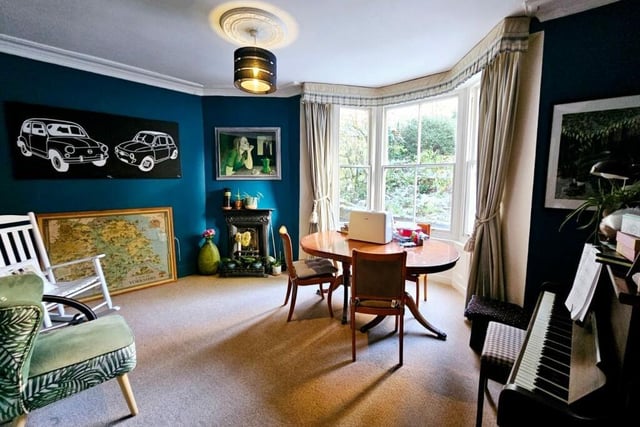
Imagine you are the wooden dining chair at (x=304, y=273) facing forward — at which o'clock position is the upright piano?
The upright piano is roughly at 2 o'clock from the wooden dining chair.

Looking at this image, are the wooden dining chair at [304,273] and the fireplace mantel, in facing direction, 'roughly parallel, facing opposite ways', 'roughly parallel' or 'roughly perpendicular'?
roughly perpendicular

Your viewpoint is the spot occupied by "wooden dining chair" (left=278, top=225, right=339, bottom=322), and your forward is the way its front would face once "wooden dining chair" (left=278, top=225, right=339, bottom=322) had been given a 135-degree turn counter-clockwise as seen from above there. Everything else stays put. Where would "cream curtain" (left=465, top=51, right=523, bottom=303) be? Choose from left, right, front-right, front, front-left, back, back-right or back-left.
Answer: back-right

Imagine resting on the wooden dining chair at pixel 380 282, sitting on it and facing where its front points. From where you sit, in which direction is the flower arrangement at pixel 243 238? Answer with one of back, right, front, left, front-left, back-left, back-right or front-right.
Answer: front-left

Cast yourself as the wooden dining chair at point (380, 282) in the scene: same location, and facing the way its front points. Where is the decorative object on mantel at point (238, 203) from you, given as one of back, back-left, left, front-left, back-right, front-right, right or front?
front-left

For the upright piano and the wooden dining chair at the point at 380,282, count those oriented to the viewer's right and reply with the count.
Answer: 0

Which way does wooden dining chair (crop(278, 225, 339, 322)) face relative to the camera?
to the viewer's right

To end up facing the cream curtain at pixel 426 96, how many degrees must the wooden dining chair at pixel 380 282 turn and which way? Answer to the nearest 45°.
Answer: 0° — it already faces it

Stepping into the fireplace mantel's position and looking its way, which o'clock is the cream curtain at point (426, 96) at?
The cream curtain is roughly at 10 o'clock from the fireplace mantel.

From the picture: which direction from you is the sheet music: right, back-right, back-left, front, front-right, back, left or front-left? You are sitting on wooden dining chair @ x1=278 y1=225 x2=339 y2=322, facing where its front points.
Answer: front-right

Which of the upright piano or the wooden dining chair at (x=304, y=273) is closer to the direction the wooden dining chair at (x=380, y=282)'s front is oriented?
the wooden dining chair

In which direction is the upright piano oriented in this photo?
to the viewer's left

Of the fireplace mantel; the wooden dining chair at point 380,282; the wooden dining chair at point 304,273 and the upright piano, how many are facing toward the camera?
1

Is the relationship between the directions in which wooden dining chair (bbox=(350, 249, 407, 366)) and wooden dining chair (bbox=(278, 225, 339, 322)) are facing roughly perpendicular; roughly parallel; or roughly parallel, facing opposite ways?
roughly perpendicular

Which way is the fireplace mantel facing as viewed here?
toward the camera

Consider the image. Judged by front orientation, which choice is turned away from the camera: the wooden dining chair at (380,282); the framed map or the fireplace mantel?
the wooden dining chair

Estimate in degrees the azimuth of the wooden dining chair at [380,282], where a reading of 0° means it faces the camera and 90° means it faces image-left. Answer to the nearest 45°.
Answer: approximately 180°

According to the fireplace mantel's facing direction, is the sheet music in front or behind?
in front
